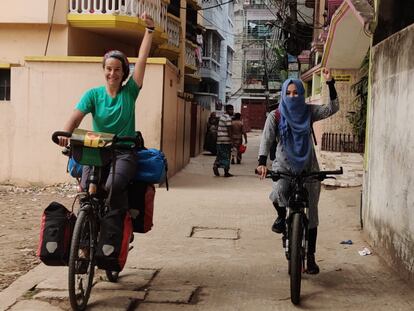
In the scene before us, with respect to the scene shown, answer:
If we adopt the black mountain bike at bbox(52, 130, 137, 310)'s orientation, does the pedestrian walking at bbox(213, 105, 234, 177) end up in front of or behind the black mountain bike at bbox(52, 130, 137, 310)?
behind

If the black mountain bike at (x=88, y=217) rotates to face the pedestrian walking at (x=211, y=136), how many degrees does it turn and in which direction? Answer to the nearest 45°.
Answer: approximately 180°

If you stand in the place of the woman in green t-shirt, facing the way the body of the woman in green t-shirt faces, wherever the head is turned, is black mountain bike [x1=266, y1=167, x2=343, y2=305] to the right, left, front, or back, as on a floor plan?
left

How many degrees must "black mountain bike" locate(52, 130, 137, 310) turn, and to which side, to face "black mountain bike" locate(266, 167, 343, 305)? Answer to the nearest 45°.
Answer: approximately 90° to its left

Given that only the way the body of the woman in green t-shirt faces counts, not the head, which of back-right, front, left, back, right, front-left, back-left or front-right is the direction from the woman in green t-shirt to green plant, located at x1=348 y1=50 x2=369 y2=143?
back-left

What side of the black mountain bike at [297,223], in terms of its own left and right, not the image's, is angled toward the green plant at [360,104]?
back

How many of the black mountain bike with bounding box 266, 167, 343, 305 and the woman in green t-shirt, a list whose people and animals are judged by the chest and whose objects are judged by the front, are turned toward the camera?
2

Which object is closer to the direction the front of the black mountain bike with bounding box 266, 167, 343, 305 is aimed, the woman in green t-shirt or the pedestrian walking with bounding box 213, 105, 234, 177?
the woman in green t-shirt

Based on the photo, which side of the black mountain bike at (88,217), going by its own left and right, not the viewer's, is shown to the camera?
front

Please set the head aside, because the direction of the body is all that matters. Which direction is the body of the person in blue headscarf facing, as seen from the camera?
toward the camera
